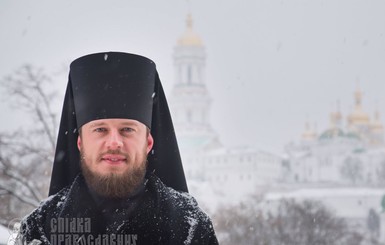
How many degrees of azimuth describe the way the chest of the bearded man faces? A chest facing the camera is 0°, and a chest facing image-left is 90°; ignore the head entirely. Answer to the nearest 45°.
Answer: approximately 0°
